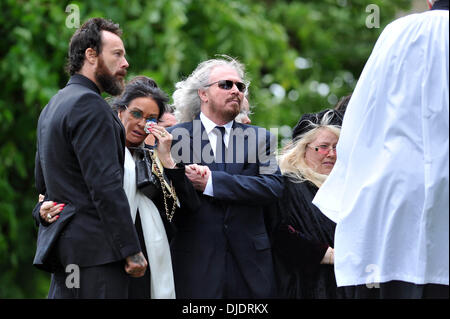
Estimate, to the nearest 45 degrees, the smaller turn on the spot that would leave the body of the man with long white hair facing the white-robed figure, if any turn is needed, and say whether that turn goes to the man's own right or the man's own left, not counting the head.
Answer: approximately 45° to the man's own left

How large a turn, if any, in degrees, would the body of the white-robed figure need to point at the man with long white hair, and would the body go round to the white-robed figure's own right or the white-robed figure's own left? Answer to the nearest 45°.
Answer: approximately 45° to the white-robed figure's own left

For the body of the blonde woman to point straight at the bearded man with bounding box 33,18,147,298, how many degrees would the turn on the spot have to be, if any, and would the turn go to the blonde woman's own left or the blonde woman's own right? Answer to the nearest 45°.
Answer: approximately 90° to the blonde woman's own right

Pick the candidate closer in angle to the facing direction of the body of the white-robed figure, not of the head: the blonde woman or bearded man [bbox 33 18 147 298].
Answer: the blonde woman

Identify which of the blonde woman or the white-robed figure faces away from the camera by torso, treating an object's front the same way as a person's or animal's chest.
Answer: the white-robed figure

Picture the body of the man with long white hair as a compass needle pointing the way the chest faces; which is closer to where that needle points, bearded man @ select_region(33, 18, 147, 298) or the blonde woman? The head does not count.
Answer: the bearded man

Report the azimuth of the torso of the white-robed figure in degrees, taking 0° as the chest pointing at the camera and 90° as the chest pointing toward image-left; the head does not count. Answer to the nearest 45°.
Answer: approximately 180°

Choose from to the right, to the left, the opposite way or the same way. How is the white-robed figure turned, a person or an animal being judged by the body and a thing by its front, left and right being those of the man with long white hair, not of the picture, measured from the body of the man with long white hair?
the opposite way

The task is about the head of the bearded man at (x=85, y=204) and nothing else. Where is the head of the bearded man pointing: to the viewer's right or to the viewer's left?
to the viewer's right

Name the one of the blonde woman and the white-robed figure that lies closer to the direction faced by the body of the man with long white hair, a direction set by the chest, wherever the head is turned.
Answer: the white-robed figure

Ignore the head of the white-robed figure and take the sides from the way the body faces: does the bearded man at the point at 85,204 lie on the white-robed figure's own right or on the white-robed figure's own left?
on the white-robed figure's own left
